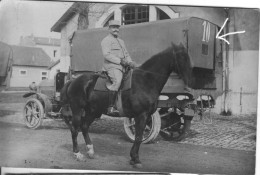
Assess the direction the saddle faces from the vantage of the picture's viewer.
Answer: facing to the right of the viewer

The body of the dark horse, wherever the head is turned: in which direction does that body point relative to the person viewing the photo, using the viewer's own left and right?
facing to the right of the viewer
